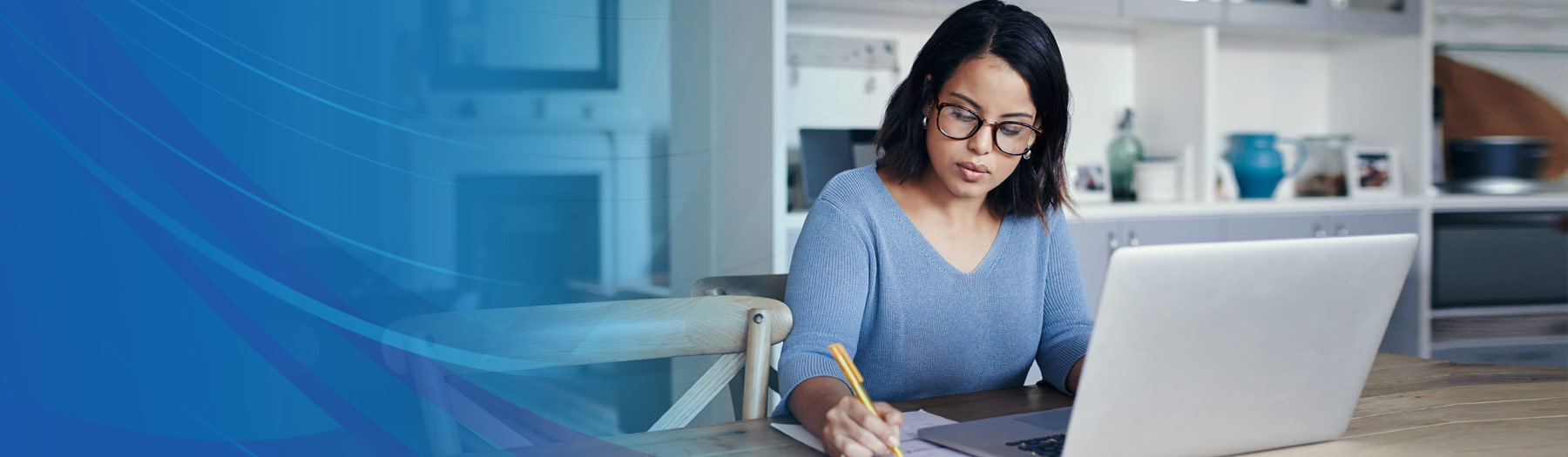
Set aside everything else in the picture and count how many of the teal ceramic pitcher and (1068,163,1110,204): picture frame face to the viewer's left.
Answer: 1

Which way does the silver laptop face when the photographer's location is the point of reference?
facing away from the viewer and to the left of the viewer

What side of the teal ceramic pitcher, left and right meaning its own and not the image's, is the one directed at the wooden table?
left

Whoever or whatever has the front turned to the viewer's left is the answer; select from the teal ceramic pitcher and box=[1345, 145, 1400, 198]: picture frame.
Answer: the teal ceramic pitcher

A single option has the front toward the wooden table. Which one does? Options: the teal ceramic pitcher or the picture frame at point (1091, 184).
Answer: the picture frame

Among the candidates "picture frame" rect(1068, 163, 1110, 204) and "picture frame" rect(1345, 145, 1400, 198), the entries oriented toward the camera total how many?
2

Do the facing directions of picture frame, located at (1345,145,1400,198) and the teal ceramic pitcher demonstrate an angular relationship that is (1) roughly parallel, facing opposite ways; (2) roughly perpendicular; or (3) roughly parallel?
roughly perpendicular

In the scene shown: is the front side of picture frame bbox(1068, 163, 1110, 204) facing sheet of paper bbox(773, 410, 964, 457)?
yes

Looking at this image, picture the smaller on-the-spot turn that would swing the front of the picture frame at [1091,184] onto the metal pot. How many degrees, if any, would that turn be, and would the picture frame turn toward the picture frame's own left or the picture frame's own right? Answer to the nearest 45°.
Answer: approximately 135° to the picture frame's own left

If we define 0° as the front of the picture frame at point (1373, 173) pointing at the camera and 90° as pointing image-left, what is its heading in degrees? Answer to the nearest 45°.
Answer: approximately 0°

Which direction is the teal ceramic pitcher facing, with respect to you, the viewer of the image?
facing to the left of the viewer
